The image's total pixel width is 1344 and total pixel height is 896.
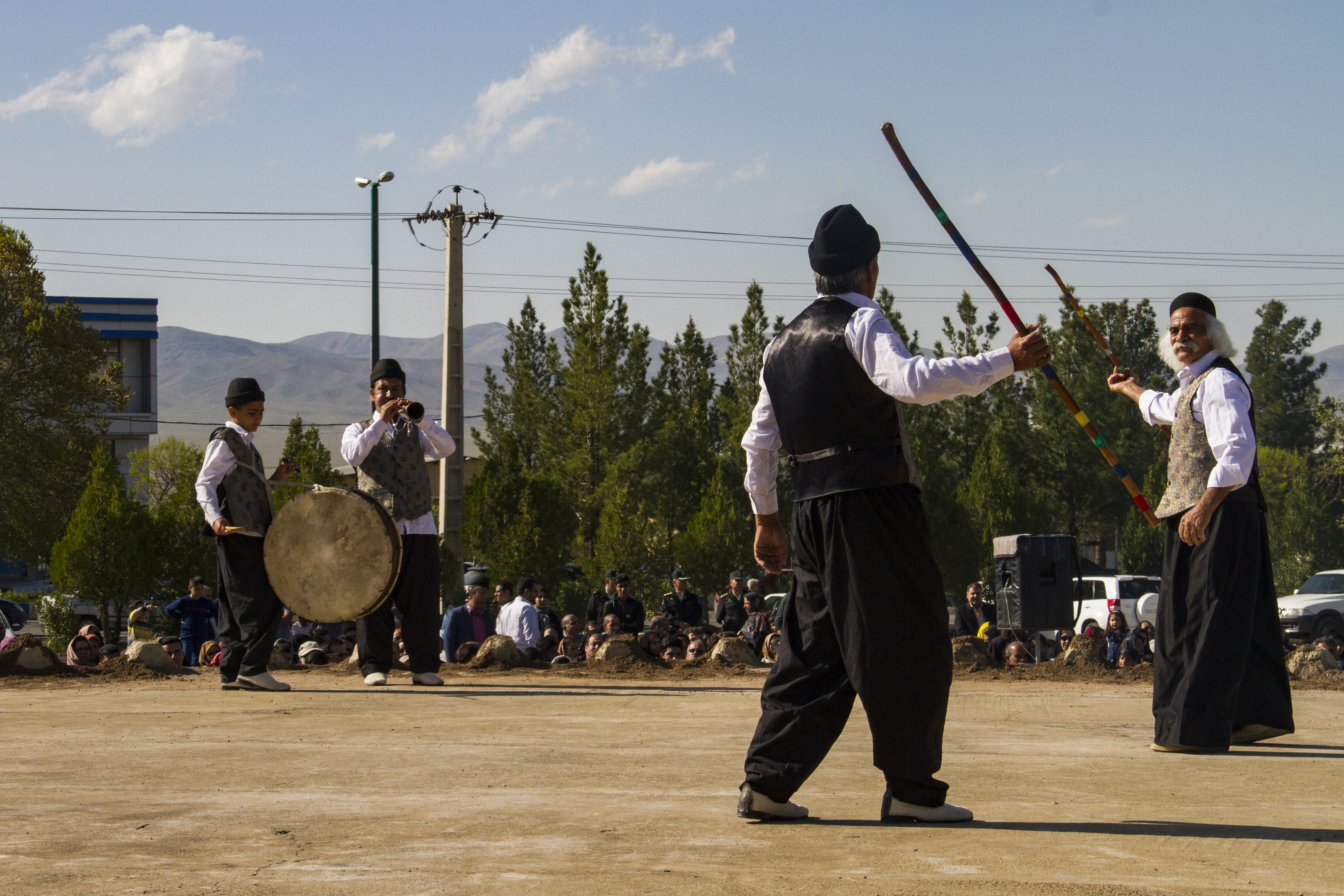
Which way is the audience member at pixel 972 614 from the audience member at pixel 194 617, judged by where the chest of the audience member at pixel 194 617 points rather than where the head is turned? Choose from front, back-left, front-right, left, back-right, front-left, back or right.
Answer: left

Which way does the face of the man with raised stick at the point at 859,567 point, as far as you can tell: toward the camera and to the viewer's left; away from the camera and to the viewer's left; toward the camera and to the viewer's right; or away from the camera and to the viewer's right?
away from the camera and to the viewer's right

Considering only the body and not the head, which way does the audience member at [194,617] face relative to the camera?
toward the camera

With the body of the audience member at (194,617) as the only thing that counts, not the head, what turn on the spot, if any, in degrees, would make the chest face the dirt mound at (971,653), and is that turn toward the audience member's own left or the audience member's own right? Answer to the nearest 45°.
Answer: approximately 45° to the audience member's own left

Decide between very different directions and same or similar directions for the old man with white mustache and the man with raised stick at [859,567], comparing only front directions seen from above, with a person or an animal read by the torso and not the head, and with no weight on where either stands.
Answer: very different directions

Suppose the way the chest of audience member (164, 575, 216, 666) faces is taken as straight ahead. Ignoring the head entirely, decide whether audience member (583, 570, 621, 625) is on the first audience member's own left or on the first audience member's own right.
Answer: on the first audience member's own left

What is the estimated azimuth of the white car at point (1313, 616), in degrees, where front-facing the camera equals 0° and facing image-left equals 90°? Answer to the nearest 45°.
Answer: approximately 45°

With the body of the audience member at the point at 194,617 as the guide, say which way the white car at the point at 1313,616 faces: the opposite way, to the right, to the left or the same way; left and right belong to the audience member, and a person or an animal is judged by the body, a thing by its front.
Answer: to the right

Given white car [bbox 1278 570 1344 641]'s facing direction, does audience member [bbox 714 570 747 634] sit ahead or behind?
ahead

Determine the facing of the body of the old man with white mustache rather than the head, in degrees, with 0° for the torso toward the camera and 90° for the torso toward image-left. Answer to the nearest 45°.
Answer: approximately 45°

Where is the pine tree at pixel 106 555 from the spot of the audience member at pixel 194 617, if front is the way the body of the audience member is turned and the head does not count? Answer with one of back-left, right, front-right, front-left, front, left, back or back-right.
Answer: back
